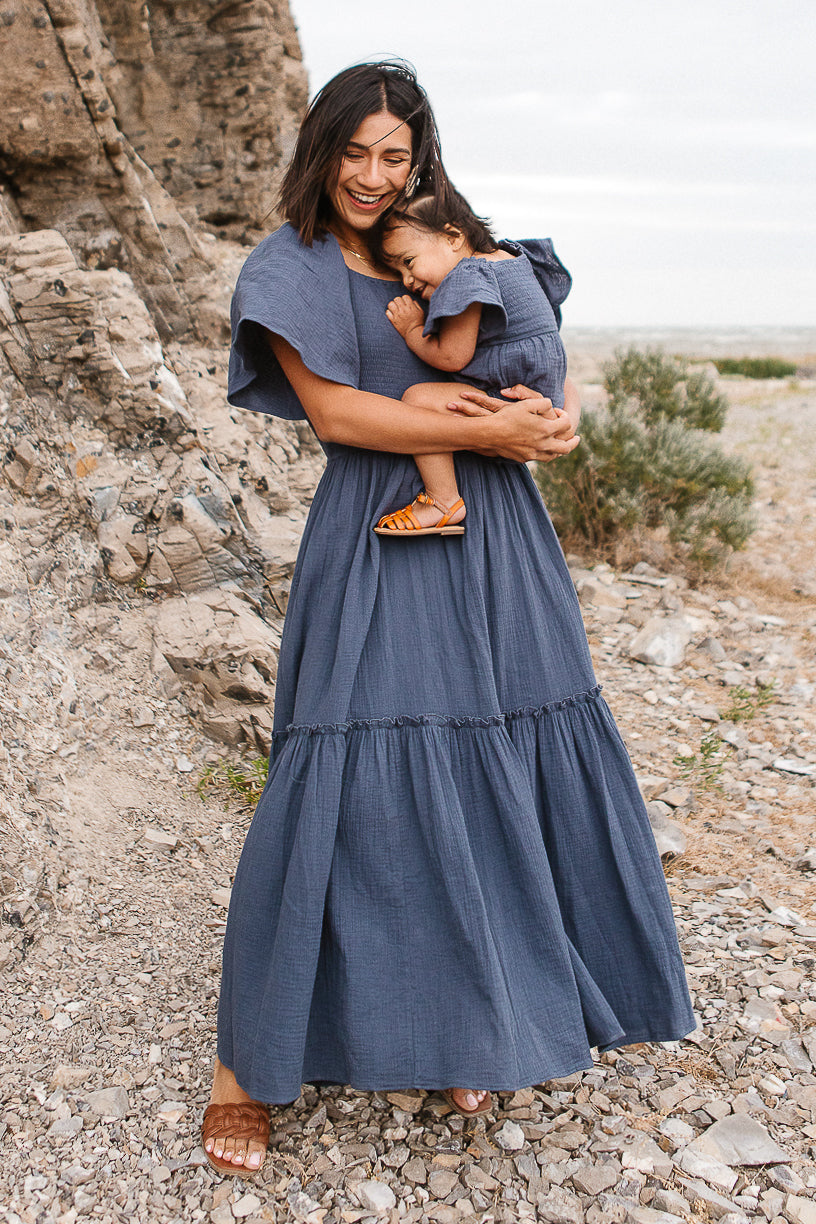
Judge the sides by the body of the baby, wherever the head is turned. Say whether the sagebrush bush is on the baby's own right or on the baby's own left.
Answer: on the baby's own right

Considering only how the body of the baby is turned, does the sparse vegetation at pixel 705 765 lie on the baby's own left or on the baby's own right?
on the baby's own right
